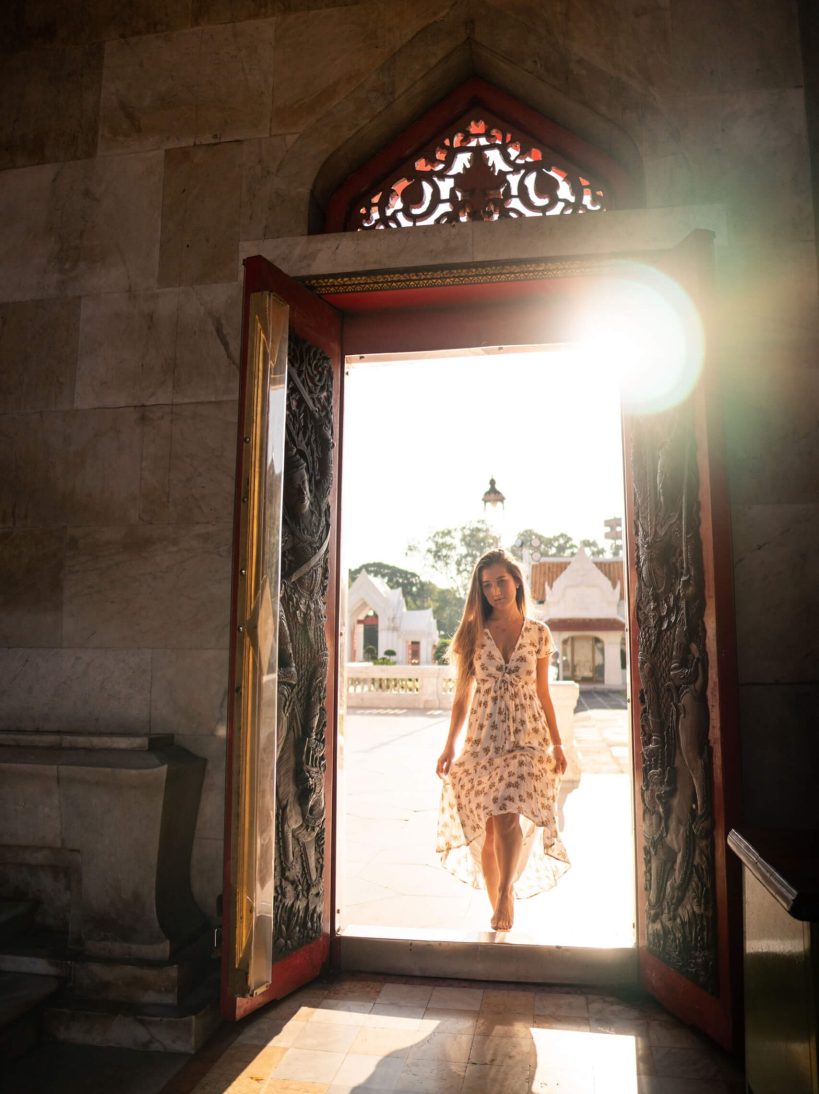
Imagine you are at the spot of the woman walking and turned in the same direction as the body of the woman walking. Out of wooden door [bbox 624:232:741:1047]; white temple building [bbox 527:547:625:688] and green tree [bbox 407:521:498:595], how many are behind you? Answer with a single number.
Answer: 2

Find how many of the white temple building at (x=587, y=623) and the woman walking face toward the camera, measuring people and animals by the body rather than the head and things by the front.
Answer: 2

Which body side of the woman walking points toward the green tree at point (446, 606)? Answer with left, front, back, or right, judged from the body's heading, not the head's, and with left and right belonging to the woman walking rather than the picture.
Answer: back

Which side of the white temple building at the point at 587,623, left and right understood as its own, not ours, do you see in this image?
front

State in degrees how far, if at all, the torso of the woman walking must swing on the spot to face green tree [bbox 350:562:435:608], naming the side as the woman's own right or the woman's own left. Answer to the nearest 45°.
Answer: approximately 180°

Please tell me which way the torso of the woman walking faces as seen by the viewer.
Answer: toward the camera

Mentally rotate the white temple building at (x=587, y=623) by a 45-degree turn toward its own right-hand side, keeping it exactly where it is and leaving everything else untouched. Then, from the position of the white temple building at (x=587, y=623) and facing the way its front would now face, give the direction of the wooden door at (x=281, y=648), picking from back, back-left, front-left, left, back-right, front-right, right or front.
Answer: front-left

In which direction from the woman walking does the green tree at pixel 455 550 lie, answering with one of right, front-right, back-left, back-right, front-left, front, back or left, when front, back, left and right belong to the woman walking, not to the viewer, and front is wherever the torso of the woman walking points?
back

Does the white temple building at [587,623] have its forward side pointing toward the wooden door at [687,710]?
yes

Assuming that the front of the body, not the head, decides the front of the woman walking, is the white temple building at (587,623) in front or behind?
behind

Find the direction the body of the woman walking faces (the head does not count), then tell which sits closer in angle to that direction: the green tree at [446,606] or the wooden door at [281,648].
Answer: the wooden door

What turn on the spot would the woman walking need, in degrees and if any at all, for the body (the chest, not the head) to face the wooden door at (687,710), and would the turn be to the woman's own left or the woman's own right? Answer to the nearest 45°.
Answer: approximately 45° to the woman's own left

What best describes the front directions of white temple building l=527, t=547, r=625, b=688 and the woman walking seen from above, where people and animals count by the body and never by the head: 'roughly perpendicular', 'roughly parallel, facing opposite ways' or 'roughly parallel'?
roughly parallel

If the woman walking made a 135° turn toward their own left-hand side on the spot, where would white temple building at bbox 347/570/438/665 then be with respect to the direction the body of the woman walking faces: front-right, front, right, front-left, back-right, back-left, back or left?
front-left

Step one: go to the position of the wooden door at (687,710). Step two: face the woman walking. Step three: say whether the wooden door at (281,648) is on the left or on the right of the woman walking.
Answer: left

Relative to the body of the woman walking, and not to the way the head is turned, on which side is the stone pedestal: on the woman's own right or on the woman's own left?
on the woman's own right
